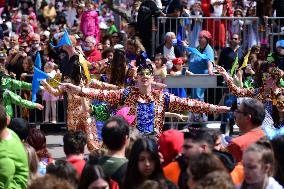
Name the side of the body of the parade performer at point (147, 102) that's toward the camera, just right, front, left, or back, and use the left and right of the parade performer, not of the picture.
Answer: front

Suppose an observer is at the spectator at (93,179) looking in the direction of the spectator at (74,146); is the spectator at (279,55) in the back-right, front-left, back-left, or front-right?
front-right

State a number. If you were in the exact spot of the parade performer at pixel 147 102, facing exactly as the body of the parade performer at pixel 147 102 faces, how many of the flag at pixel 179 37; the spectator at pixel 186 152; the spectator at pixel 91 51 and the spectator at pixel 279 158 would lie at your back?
2

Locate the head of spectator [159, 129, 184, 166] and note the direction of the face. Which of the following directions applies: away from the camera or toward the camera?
away from the camera

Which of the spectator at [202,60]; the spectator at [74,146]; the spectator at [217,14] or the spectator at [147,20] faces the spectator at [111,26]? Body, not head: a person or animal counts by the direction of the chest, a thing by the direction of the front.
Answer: the spectator at [74,146]

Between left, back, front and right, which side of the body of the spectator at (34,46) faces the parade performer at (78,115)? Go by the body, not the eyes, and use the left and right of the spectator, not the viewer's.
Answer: front

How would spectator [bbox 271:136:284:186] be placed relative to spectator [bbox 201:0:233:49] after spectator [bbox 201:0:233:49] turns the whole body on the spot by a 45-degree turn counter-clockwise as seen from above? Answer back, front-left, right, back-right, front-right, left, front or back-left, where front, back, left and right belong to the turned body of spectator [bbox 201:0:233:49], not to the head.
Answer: front-right

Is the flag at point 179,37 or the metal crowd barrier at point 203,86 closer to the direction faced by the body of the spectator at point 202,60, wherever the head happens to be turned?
the metal crowd barrier

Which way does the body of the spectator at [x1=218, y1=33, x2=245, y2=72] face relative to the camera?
toward the camera

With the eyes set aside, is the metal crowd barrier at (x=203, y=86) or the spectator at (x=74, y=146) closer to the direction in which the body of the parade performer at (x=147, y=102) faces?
the spectator

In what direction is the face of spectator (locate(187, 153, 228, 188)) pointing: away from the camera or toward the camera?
away from the camera
